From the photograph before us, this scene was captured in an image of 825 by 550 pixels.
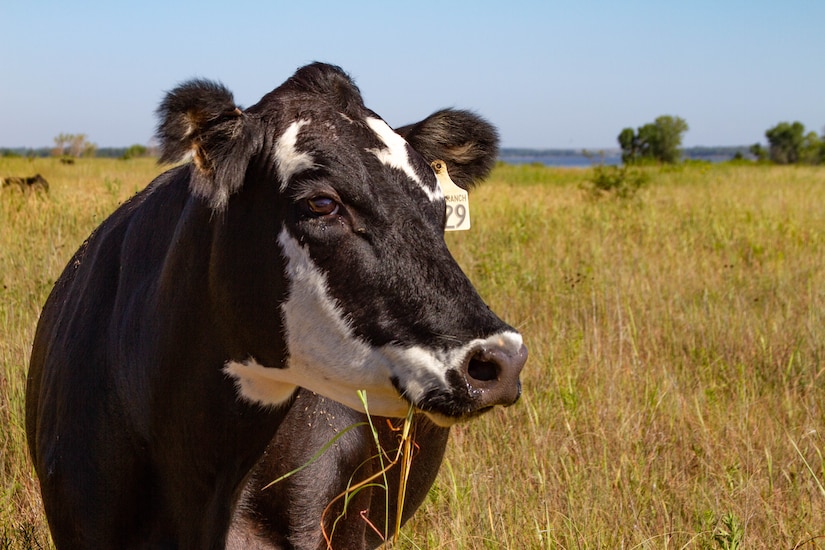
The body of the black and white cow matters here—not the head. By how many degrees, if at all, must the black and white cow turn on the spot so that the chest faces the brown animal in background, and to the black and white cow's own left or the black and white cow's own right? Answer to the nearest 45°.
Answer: approximately 135° to the black and white cow's own left

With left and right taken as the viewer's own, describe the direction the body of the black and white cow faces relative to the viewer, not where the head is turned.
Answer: facing the viewer and to the right of the viewer
